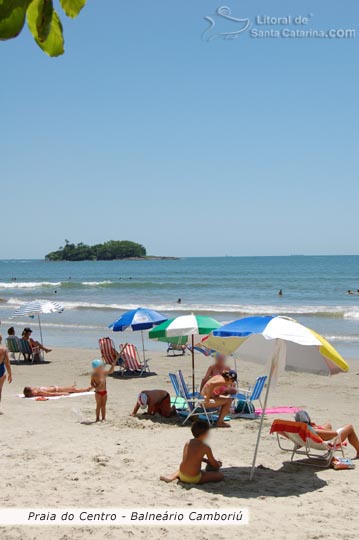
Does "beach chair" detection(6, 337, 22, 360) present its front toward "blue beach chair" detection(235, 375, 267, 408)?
no

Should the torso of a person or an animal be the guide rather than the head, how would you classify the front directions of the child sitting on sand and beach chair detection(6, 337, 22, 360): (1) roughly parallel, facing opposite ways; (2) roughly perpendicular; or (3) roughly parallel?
roughly parallel

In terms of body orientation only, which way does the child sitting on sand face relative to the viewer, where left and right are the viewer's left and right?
facing away from the viewer and to the right of the viewer

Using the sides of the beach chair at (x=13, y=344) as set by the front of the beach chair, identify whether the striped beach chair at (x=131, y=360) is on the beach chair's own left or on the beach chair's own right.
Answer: on the beach chair's own right

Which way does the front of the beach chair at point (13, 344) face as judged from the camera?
facing away from the viewer and to the right of the viewer

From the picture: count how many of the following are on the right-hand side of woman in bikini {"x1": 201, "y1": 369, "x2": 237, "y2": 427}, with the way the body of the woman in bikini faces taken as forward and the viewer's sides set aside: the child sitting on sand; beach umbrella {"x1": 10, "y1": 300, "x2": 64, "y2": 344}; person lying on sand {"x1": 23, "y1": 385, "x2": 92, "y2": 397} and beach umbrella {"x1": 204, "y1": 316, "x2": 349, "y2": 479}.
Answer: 2

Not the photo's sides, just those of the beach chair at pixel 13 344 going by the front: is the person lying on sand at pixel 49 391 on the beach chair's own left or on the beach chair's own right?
on the beach chair's own right

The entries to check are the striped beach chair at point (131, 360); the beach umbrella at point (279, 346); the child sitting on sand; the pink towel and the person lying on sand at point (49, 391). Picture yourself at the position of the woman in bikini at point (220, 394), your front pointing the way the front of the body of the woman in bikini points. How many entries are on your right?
2
